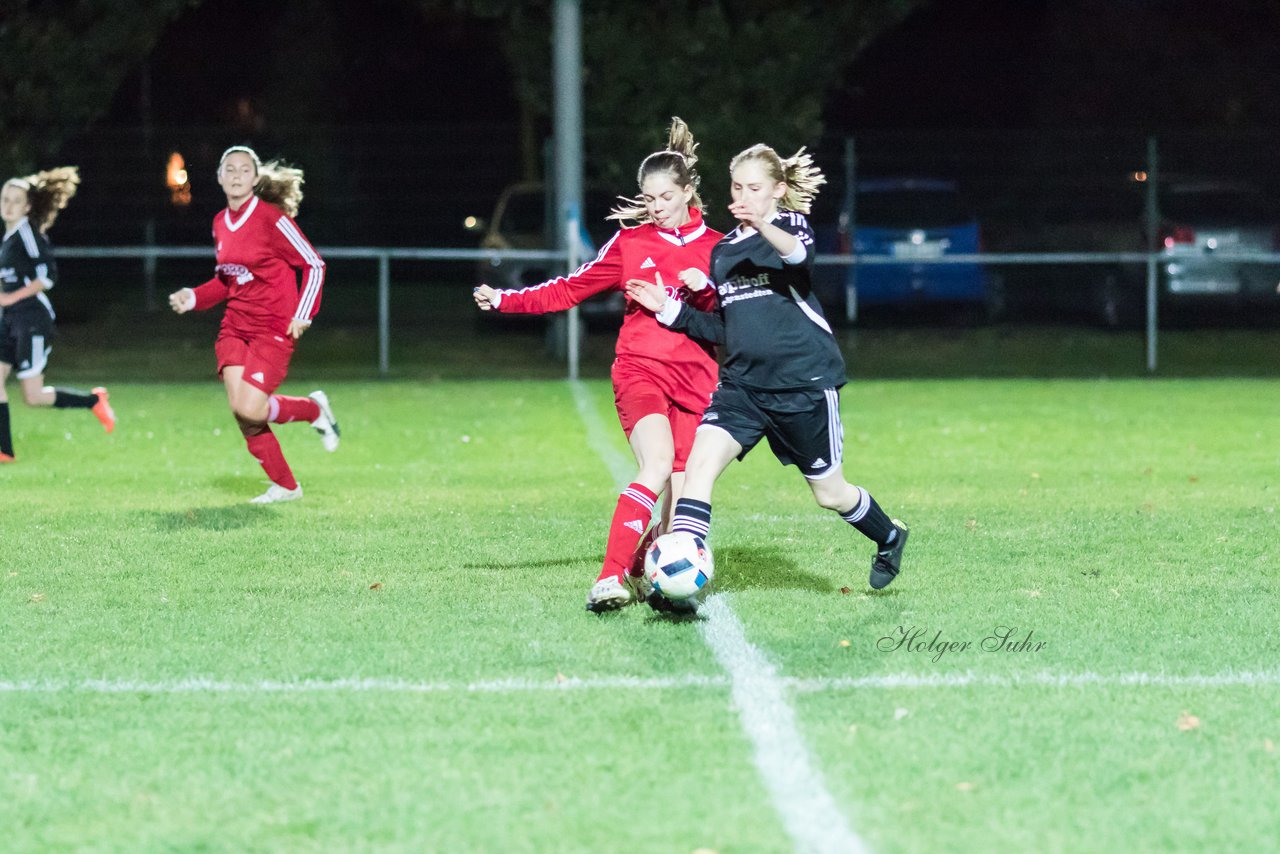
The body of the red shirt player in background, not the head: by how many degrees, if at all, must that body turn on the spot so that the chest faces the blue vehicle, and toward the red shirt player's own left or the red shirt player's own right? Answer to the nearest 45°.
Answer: approximately 180°

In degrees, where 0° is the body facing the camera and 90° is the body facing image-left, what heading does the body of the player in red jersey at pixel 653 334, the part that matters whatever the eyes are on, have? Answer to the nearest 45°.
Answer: approximately 0°

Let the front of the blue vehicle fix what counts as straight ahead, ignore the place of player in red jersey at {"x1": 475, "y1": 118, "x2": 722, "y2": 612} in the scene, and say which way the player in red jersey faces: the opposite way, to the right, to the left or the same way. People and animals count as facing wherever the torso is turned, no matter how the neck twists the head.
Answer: the opposite way

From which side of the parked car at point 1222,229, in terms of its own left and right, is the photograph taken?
back

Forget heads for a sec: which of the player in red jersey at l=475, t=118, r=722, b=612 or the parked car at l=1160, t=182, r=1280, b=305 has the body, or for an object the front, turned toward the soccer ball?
the player in red jersey

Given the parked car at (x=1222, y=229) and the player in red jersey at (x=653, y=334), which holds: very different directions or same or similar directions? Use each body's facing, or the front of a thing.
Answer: very different directions

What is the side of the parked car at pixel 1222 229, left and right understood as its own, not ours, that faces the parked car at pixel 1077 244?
left

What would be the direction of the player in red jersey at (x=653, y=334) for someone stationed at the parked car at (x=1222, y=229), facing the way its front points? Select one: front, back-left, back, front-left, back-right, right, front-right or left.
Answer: back

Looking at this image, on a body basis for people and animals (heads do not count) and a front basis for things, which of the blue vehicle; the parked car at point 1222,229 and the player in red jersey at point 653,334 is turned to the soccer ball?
the player in red jersey

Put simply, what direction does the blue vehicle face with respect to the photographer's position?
facing away from the viewer
